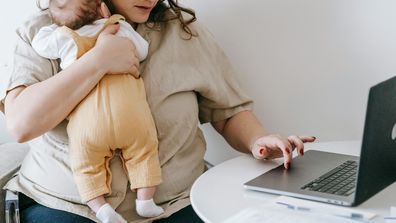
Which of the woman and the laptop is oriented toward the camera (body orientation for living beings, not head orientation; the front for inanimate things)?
the woman

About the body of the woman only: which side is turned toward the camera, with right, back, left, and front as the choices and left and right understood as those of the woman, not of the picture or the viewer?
front

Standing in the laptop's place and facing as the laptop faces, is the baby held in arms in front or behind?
in front

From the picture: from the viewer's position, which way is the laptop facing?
facing away from the viewer and to the left of the viewer

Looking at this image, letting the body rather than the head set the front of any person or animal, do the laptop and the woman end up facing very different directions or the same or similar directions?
very different directions

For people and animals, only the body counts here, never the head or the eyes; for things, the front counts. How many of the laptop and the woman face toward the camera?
1
